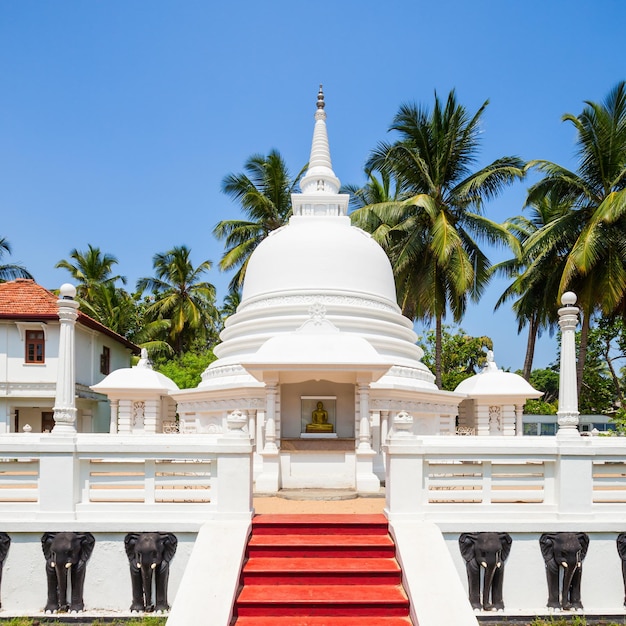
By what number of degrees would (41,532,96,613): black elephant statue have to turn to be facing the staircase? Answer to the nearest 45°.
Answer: approximately 45° to its left

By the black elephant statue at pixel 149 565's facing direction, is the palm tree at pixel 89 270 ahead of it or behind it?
behind

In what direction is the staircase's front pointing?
toward the camera

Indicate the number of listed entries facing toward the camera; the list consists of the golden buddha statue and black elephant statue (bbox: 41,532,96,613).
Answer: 2

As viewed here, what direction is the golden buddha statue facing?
toward the camera

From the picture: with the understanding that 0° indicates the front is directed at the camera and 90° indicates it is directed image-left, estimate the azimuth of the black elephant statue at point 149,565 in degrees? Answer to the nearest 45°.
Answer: approximately 0°

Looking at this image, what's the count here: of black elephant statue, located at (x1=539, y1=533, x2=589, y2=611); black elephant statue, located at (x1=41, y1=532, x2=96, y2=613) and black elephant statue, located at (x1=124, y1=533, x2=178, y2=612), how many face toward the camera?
3

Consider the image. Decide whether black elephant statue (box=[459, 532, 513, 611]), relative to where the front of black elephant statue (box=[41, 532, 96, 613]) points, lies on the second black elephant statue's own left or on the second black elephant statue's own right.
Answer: on the second black elephant statue's own left

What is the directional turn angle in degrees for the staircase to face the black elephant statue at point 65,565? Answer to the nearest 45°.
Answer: approximately 90° to its right

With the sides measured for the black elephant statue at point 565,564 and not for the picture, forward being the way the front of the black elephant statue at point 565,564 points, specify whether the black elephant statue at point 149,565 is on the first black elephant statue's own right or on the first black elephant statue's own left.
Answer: on the first black elephant statue's own right

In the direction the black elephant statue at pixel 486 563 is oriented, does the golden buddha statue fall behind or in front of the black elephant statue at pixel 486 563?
behind

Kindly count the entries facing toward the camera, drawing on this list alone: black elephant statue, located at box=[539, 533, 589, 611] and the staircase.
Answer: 2
